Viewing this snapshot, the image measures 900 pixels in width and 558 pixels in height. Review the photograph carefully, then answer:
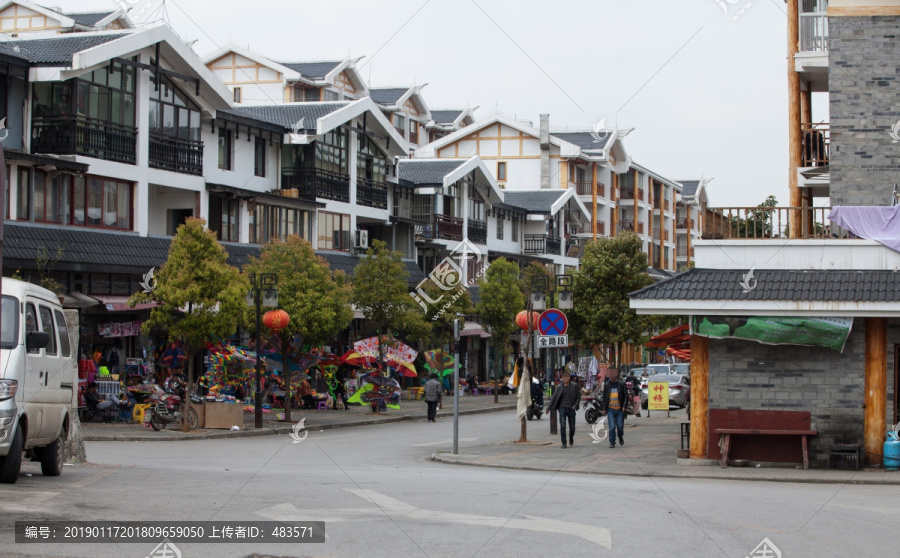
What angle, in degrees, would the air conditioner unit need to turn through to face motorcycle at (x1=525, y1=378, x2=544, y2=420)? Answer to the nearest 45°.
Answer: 0° — it already faces it

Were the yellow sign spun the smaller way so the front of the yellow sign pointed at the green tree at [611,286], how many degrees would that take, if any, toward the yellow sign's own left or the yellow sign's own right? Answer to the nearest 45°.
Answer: approximately 180°

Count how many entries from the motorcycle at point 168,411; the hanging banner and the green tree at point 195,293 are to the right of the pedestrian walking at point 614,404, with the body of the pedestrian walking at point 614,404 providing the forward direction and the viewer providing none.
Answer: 2

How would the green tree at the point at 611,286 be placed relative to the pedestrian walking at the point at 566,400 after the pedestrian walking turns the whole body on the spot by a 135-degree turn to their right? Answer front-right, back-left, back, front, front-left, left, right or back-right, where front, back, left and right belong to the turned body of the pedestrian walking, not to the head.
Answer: front-right

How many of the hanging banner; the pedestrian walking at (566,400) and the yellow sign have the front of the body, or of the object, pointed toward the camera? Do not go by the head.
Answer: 3

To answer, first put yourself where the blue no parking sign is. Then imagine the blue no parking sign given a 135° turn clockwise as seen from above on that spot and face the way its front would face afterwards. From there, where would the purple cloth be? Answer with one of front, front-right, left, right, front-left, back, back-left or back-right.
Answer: back

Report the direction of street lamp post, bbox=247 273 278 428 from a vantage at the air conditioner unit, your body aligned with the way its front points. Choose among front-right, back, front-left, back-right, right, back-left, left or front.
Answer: front-right

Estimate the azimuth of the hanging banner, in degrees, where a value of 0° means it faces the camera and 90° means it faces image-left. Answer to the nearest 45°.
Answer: approximately 0°

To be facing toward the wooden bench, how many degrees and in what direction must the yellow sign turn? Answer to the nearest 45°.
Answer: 0° — it already faces it

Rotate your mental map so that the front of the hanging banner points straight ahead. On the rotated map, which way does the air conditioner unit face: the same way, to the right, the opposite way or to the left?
to the left

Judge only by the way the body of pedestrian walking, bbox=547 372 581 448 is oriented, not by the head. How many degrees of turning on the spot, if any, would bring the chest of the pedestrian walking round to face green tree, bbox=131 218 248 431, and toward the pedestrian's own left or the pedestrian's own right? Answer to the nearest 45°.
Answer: approximately 90° to the pedestrian's own right

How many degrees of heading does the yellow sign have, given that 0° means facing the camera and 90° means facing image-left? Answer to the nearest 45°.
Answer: approximately 0°
